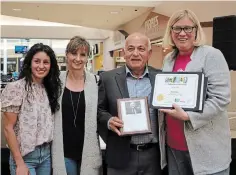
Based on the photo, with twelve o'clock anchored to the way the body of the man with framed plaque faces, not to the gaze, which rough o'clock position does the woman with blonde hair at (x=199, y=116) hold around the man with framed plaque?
The woman with blonde hair is roughly at 10 o'clock from the man with framed plaque.

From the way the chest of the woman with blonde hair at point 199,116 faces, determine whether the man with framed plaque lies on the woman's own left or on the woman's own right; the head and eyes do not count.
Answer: on the woman's own right

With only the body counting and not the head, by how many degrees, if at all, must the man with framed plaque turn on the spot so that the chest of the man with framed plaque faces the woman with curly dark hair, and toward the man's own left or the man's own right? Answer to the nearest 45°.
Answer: approximately 90° to the man's own right

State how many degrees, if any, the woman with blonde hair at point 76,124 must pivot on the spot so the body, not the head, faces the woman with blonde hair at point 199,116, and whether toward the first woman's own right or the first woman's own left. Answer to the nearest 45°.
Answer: approximately 45° to the first woman's own left

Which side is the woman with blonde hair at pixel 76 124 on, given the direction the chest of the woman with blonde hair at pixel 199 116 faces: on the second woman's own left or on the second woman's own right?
on the second woman's own right

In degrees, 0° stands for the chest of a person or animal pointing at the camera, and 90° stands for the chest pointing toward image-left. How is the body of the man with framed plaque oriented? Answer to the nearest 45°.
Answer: approximately 0°

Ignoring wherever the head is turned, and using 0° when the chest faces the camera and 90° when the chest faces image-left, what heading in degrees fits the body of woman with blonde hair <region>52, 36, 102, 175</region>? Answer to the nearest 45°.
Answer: approximately 0°

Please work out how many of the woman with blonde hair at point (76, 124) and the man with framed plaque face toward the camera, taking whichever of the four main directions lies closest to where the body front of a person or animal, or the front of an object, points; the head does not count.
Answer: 2
